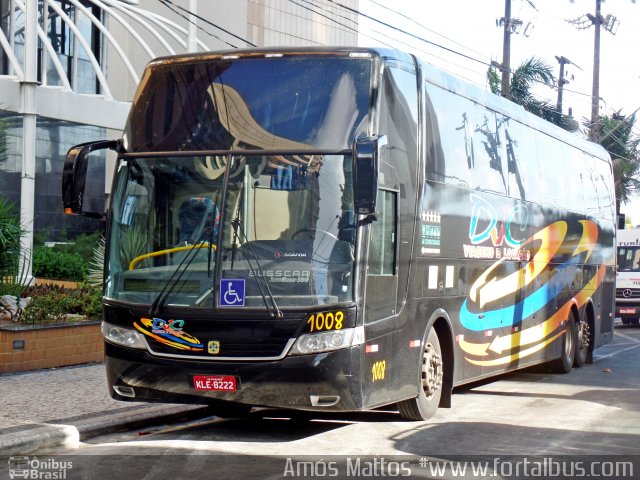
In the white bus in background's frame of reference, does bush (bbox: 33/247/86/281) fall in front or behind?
in front

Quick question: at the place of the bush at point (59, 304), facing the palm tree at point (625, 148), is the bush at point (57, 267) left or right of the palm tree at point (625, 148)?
left

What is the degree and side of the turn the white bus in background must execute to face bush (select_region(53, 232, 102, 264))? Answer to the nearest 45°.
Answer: approximately 45° to its right

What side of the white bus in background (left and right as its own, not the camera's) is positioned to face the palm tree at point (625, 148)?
back

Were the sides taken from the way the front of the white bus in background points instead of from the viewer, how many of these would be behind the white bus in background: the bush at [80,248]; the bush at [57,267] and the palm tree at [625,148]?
1

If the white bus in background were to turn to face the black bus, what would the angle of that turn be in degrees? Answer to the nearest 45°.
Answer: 0° — it already faces it

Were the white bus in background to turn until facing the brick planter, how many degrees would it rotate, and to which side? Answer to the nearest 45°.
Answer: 0° — it already faces it

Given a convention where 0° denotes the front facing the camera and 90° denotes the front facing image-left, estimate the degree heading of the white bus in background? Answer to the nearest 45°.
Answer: approximately 0°
